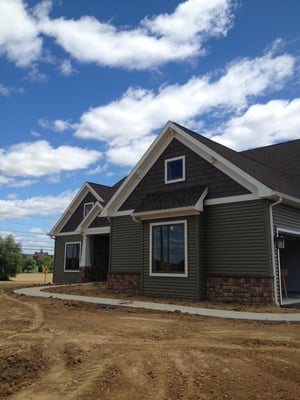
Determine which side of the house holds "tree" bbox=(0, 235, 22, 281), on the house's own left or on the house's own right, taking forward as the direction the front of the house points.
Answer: on the house's own right

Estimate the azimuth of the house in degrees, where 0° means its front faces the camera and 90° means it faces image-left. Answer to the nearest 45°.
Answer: approximately 45°
